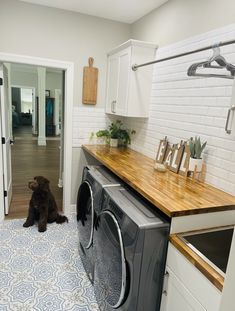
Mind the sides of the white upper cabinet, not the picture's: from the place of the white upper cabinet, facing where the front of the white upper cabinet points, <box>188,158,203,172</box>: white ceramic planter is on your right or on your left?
on your left

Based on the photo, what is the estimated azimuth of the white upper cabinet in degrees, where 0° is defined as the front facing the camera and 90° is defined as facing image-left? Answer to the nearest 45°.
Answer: approximately 45°

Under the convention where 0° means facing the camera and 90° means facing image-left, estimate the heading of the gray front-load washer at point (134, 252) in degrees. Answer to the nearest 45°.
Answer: approximately 45°

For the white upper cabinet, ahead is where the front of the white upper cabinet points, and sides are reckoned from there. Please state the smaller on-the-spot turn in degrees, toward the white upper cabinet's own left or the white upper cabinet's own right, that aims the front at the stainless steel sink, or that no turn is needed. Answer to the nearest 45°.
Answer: approximately 45° to the white upper cabinet's own left

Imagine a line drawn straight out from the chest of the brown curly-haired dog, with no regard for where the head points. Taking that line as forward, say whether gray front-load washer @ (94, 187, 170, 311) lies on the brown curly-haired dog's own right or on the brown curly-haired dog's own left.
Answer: on the brown curly-haired dog's own left

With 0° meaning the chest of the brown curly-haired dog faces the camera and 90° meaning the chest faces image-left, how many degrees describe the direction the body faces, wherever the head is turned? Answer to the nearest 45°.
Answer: approximately 45°

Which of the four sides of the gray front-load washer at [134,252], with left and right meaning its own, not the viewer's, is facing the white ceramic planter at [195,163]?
back
